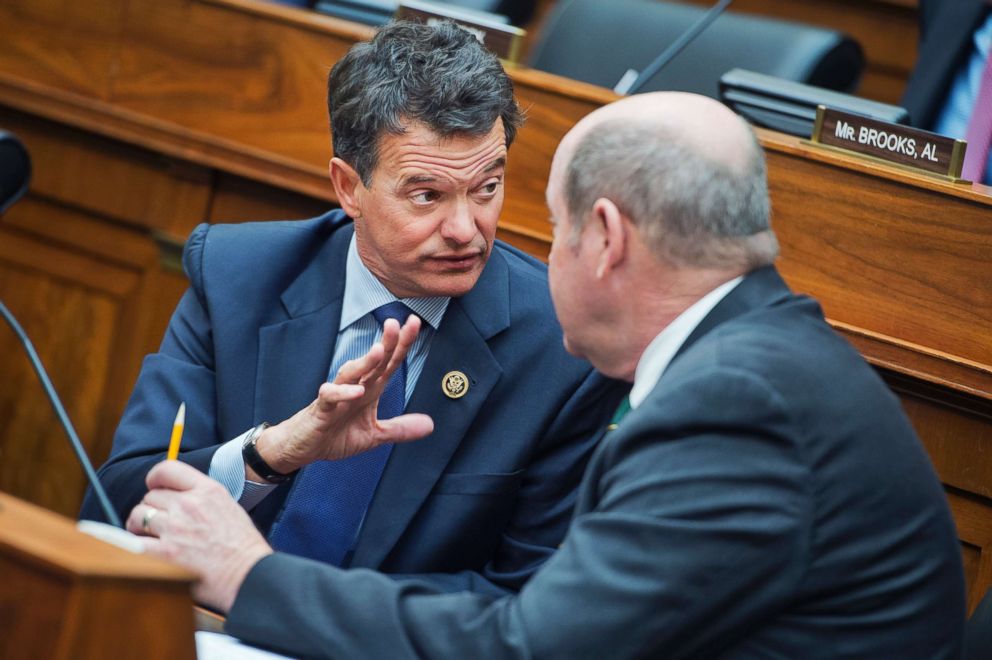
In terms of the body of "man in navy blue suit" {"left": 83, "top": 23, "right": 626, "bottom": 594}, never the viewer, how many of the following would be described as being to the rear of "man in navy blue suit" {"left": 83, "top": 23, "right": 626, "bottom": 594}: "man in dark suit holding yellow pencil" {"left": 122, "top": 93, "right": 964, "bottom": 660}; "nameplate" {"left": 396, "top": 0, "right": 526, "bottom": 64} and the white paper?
1

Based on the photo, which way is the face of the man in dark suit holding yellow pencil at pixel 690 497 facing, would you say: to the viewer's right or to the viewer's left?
to the viewer's left

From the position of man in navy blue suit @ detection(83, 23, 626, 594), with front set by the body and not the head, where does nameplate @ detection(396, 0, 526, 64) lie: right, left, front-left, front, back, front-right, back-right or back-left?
back

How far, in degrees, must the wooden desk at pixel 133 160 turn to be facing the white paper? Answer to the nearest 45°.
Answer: approximately 45° to its left

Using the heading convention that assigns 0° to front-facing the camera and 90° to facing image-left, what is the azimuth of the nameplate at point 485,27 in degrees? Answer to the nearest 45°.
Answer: approximately 45°
